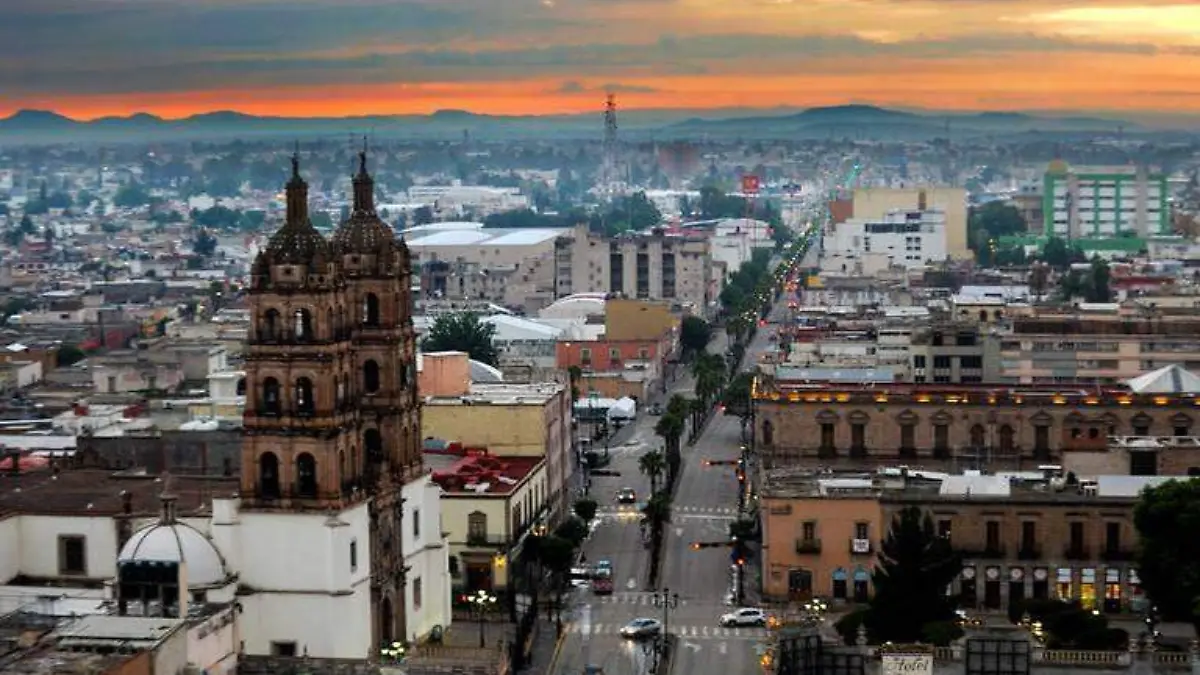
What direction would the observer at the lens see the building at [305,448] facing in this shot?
facing the viewer and to the right of the viewer

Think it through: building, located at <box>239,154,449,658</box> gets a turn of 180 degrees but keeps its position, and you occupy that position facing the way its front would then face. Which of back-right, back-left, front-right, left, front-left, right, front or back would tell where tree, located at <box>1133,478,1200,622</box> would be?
back-right

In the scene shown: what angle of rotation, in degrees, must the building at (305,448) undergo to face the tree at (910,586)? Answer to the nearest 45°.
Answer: approximately 45° to its left
